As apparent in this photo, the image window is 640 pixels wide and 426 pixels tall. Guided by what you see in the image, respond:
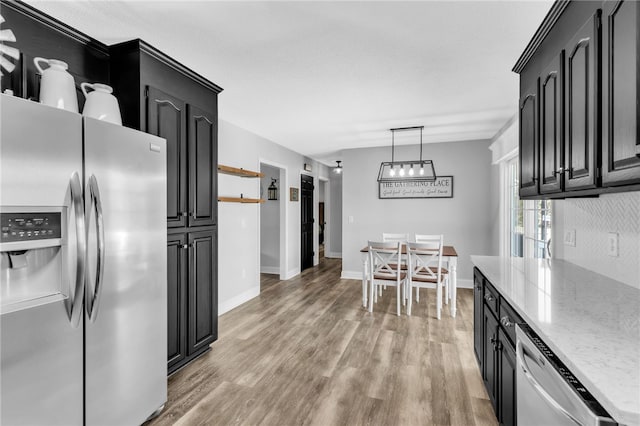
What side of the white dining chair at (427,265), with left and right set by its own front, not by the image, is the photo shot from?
back

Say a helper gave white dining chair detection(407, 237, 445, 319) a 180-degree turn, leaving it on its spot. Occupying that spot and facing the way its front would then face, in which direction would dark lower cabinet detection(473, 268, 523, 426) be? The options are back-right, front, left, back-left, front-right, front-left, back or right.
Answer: front

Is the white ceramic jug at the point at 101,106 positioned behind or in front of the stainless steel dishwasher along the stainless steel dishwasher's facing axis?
in front

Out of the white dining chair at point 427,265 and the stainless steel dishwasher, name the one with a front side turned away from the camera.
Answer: the white dining chair

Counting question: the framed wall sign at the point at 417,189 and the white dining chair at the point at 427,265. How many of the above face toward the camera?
1

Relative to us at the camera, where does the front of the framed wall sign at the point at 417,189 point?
facing the viewer

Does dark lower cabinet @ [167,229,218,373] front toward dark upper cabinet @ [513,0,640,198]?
yes

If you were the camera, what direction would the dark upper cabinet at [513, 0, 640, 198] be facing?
facing the viewer and to the left of the viewer

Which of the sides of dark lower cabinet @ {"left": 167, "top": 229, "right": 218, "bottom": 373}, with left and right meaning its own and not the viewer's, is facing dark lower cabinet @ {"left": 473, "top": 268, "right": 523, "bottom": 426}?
front

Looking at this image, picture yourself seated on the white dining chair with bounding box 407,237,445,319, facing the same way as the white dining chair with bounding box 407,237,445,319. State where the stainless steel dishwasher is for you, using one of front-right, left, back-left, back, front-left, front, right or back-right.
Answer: back

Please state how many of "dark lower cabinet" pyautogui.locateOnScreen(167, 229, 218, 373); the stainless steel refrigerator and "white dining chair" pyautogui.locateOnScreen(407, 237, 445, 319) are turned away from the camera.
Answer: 1

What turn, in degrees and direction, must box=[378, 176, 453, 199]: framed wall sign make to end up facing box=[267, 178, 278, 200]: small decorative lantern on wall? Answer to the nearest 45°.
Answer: approximately 90° to its right
